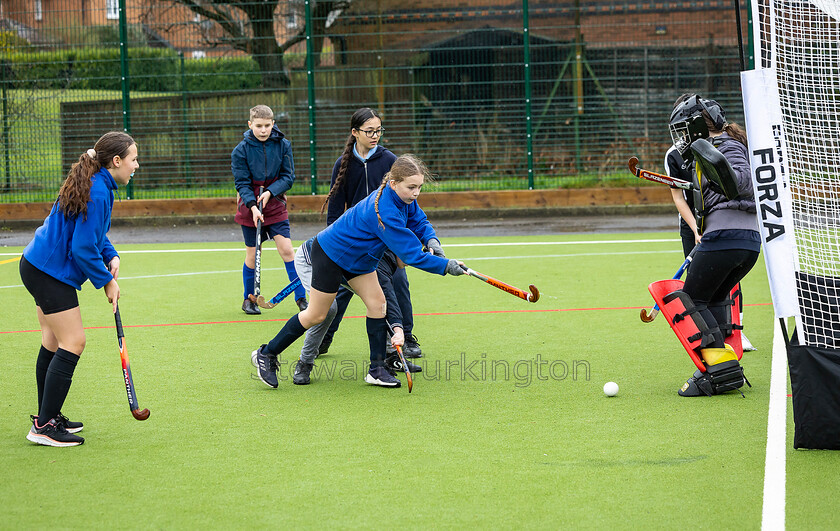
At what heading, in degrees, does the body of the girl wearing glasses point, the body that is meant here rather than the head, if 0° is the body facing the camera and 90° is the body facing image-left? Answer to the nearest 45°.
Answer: approximately 315°

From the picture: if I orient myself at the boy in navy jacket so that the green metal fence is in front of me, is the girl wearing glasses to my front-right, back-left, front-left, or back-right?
back-right

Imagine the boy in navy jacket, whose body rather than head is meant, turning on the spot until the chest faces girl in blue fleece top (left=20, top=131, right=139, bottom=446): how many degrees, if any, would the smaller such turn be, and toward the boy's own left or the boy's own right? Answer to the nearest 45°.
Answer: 0° — they already face them

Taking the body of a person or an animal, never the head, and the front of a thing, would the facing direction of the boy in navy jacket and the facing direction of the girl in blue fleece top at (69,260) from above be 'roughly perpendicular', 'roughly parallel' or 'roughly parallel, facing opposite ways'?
roughly perpendicular

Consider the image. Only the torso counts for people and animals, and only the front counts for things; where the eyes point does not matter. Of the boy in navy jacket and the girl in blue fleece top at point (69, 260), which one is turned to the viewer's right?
the girl in blue fleece top

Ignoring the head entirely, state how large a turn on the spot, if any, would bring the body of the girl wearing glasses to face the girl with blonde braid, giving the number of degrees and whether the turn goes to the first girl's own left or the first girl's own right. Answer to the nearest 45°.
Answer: approximately 45° to the first girl's own right

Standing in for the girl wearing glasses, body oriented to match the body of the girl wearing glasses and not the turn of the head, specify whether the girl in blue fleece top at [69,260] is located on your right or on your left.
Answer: on your right

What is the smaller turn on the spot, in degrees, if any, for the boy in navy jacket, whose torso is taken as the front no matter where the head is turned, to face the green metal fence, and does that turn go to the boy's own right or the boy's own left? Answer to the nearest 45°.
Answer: approximately 180°

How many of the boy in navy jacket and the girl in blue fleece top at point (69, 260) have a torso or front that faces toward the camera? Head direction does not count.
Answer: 1

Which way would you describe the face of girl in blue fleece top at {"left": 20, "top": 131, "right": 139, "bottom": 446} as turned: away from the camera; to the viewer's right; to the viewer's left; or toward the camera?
to the viewer's right

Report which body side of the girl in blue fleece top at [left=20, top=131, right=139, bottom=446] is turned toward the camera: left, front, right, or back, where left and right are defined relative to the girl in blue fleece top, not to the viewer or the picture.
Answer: right
